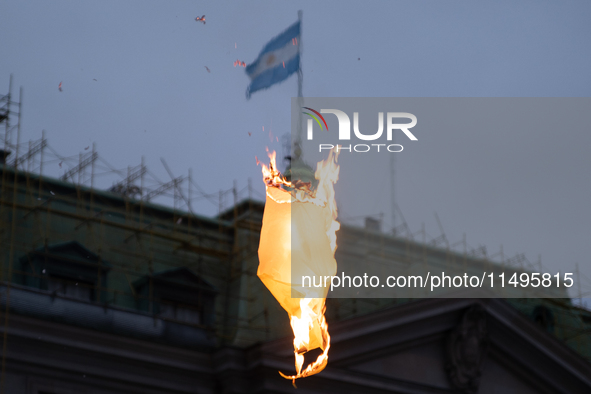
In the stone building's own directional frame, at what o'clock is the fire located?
The fire is roughly at 1 o'clock from the stone building.

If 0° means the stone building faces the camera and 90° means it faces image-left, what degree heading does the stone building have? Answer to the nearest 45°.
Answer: approximately 315°
